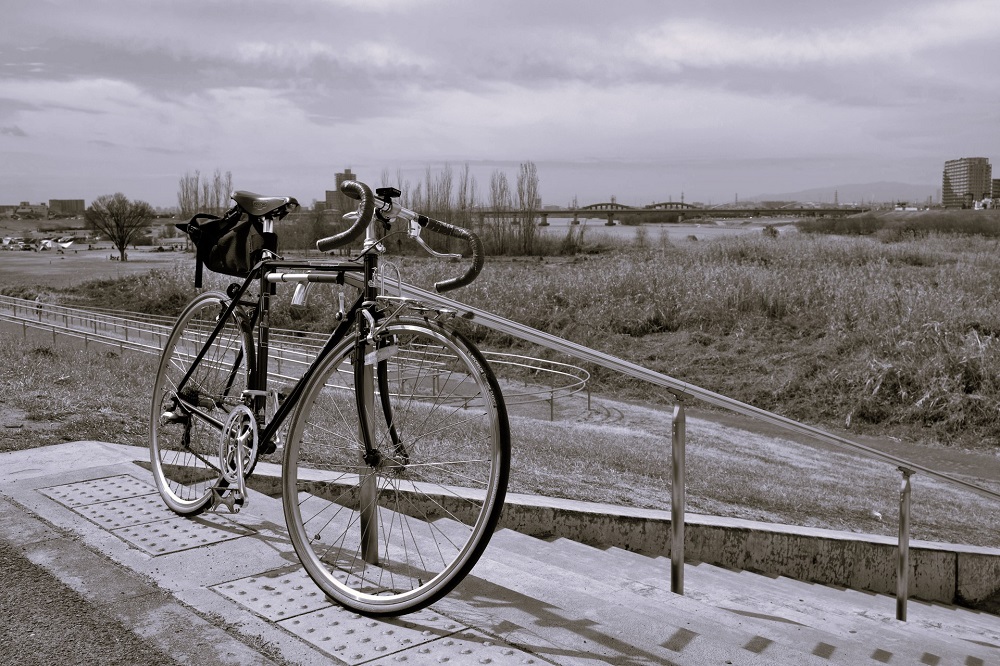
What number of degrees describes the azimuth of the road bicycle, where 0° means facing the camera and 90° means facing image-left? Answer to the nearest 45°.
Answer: approximately 315°
